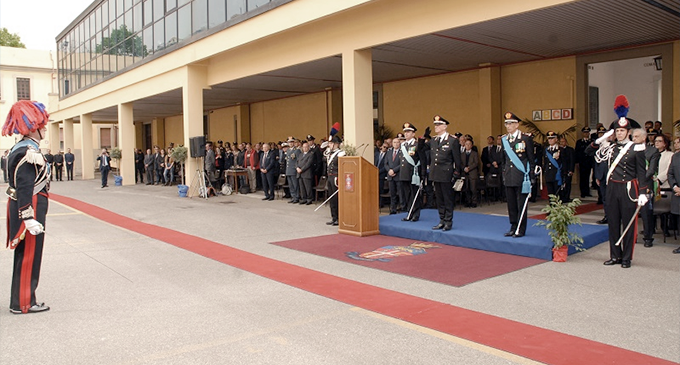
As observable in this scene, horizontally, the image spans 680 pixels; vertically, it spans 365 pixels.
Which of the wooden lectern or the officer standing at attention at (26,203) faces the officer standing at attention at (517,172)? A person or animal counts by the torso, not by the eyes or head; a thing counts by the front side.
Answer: the officer standing at attention at (26,203)

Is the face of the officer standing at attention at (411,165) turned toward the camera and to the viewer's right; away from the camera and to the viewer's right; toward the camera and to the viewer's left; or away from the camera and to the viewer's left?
toward the camera and to the viewer's left

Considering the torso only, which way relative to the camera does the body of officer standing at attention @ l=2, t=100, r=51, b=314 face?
to the viewer's right

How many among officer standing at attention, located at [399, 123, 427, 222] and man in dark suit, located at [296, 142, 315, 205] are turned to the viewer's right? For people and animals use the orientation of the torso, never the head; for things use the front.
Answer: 0

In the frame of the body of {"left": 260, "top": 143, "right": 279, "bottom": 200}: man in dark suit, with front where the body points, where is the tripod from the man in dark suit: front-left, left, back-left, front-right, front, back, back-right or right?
right

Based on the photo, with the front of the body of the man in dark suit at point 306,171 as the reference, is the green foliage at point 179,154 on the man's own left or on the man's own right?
on the man's own right

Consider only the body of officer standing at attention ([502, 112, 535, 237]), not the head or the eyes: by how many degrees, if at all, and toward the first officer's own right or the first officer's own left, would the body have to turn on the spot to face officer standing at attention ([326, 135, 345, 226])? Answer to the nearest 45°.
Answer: approximately 90° to the first officer's own right

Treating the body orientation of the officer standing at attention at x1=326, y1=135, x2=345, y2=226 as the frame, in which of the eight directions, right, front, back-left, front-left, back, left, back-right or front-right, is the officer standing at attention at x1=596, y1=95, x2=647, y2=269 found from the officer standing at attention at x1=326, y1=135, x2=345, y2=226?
left

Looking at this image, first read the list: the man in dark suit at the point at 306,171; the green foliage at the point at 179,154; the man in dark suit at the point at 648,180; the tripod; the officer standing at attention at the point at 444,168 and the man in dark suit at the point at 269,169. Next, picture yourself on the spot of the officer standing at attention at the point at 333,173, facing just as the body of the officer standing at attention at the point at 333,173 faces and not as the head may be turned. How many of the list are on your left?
2

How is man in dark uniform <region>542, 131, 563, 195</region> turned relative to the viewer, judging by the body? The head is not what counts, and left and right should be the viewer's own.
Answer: facing the viewer and to the left of the viewer

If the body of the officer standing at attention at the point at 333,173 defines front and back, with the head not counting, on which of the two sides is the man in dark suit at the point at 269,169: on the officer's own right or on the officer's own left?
on the officer's own right

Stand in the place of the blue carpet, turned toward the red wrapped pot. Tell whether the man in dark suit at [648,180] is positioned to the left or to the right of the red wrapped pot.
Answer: left
